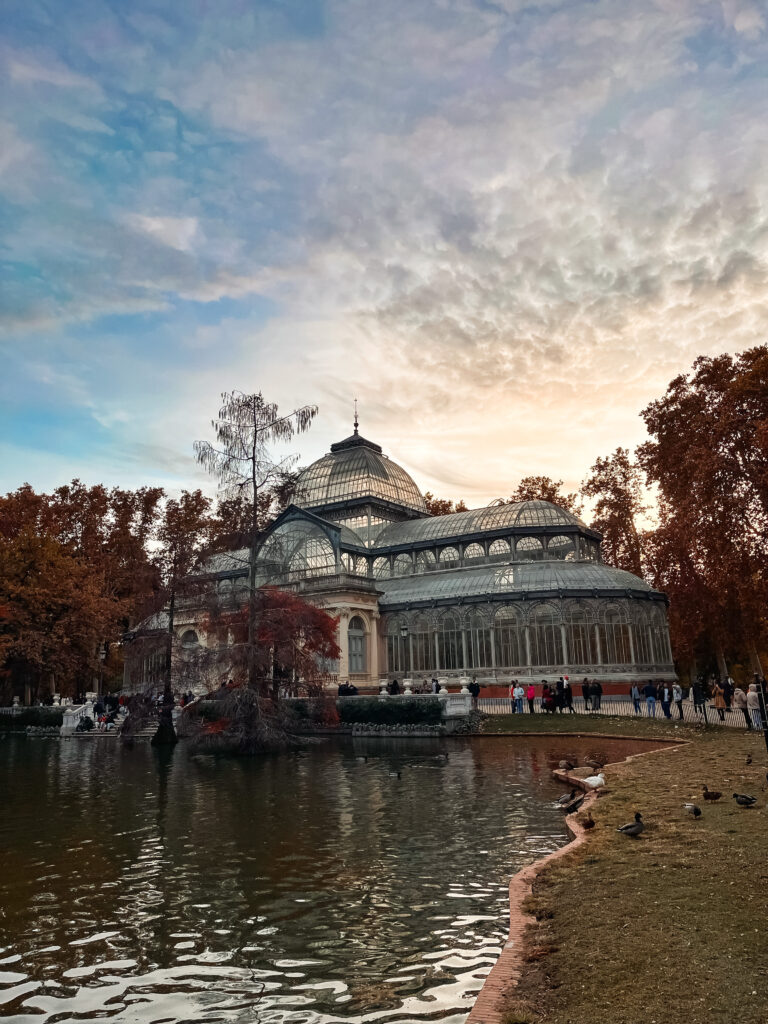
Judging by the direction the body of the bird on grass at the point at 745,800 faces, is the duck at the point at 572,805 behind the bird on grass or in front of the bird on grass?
in front

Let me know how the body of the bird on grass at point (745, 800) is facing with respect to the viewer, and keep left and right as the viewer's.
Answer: facing to the left of the viewer

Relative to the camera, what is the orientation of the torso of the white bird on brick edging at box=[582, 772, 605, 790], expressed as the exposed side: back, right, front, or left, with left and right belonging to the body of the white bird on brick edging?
right

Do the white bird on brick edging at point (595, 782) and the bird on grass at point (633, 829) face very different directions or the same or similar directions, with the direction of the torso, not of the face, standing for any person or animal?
same or similar directions

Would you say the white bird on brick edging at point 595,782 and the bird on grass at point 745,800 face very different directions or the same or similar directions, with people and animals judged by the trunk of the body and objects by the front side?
very different directions

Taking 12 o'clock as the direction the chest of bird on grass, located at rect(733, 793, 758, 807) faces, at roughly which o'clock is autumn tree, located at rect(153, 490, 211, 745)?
The autumn tree is roughly at 1 o'clock from the bird on grass.

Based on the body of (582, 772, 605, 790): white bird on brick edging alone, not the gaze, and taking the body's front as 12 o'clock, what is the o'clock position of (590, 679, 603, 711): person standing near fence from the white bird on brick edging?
The person standing near fence is roughly at 9 o'clock from the white bird on brick edging.
